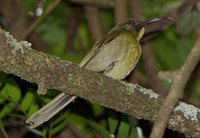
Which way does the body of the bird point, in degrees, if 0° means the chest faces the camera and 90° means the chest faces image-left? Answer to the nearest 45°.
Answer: approximately 270°

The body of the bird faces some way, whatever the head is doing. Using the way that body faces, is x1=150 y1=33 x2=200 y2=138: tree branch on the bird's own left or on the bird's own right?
on the bird's own left
